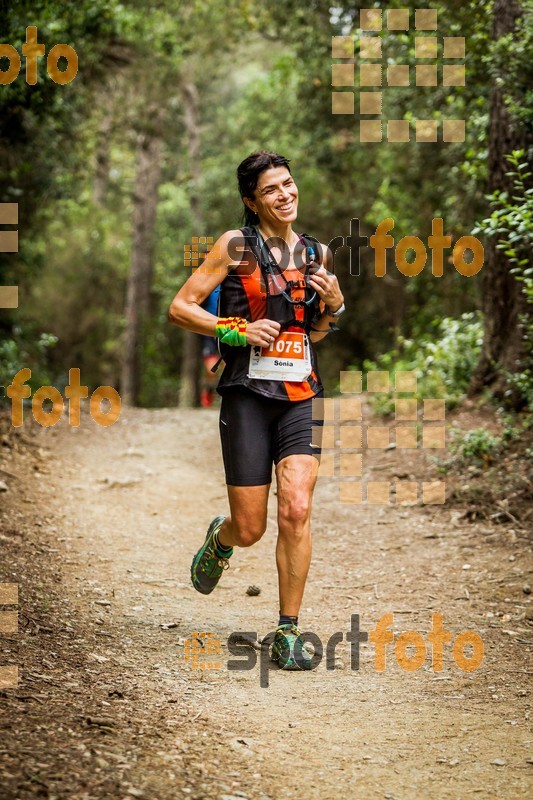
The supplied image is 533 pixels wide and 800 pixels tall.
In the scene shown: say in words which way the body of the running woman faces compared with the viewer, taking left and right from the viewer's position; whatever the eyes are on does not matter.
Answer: facing the viewer and to the right of the viewer

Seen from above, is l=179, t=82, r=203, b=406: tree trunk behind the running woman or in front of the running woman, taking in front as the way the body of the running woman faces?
behind

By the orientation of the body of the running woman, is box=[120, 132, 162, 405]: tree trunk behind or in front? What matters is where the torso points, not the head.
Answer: behind

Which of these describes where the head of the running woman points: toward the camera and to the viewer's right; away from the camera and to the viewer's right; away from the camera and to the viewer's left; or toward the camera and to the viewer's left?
toward the camera and to the viewer's right
